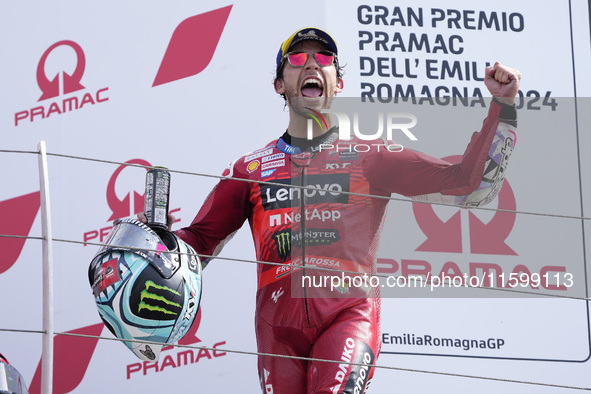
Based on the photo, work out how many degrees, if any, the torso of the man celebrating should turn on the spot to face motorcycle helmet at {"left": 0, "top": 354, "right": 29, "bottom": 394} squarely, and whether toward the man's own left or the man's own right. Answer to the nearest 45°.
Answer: approximately 45° to the man's own right

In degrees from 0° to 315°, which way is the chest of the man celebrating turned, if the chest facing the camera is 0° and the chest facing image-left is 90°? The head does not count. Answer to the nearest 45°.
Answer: approximately 0°

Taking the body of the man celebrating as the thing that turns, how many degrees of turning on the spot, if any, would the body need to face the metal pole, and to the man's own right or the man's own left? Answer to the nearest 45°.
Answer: approximately 45° to the man's own right
